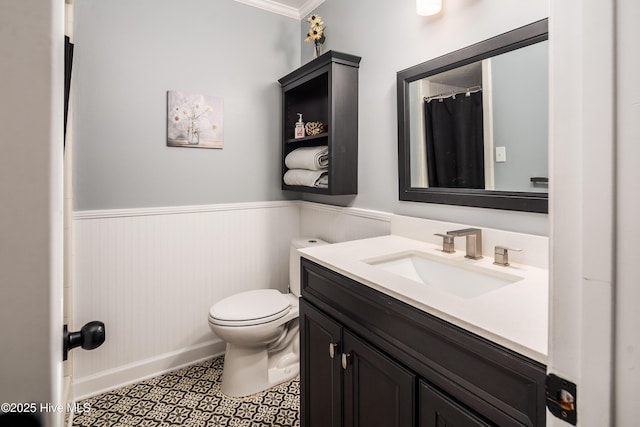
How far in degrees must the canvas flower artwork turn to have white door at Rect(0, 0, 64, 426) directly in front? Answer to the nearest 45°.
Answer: approximately 45° to its right

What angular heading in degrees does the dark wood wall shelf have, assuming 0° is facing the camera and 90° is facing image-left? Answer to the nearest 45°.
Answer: approximately 45°

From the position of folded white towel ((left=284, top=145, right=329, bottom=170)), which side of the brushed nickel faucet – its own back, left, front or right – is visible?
right

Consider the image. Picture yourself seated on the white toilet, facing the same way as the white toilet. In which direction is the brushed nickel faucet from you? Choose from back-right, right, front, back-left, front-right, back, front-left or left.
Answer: left

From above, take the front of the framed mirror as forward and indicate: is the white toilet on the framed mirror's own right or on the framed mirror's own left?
on the framed mirror's own right

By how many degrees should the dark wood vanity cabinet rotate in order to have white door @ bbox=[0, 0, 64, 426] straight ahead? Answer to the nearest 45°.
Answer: approximately 45° to its left
